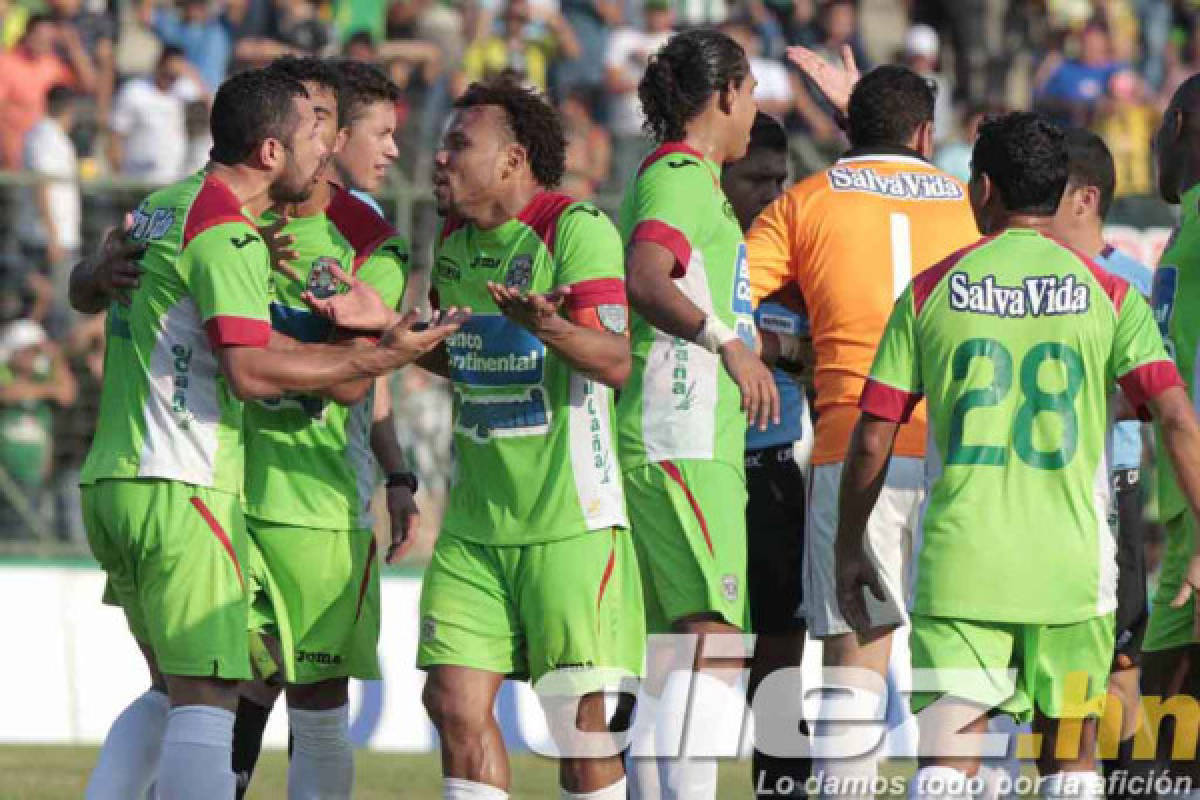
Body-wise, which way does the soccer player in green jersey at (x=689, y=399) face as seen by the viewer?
to the viewer's right

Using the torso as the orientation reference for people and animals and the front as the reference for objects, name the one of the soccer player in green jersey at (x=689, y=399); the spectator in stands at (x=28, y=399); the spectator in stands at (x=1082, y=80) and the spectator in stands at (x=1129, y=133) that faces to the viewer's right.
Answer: the soccer player in green jersey

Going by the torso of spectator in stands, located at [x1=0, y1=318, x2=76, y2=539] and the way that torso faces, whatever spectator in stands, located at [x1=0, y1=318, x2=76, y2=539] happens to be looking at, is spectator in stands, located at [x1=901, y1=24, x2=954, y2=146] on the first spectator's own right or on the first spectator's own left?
on the first spectator's own left

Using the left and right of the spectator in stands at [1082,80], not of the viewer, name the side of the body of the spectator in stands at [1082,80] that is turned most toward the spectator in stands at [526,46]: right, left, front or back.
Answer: right

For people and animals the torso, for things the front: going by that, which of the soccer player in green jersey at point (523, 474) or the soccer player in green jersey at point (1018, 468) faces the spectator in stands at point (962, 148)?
the soccer player in green jersey at point (1018, 468)

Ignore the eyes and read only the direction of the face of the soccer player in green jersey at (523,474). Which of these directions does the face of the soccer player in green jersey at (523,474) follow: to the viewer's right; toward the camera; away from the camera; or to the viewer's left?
to the viewer's left

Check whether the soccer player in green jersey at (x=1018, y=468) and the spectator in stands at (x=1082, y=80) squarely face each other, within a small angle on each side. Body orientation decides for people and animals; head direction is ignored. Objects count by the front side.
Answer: yes

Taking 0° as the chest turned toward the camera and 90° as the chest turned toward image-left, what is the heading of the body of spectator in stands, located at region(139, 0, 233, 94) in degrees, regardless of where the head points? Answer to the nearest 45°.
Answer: approximately 0°

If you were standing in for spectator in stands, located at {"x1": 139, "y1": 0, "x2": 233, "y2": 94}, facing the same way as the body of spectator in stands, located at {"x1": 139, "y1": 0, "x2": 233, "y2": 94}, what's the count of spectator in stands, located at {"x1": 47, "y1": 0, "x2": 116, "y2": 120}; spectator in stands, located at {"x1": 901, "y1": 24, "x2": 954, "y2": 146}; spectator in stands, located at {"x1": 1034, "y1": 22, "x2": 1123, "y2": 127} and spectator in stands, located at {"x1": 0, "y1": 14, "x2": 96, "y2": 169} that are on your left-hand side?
2

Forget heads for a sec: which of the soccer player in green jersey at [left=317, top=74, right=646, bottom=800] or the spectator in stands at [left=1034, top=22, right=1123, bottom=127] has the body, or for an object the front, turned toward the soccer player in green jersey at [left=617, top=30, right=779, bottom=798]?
the spectator in stands

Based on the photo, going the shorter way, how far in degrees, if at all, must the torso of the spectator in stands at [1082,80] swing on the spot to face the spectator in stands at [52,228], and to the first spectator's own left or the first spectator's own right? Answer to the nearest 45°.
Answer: approximately 45° to the first spectator's own right
